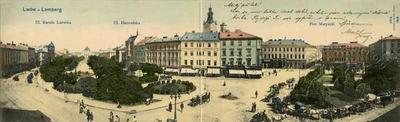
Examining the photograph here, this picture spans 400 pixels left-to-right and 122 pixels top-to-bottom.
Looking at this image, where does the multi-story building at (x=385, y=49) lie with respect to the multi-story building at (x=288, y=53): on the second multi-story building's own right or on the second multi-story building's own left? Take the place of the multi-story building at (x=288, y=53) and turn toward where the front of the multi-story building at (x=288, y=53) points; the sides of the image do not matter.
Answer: on the second multi-story building's own left
